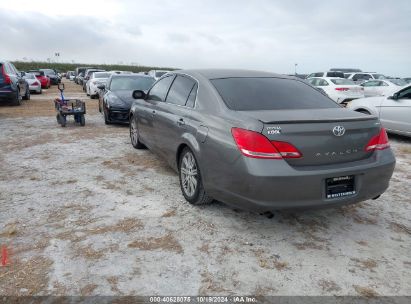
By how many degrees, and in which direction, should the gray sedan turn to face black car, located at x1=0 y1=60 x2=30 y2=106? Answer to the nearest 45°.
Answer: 0° — it already faces it

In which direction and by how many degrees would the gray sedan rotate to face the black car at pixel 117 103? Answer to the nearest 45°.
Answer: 0° — it already faces it

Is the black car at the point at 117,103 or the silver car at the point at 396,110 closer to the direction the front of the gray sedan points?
the black car

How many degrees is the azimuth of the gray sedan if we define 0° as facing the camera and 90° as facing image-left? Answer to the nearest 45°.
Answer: approximately 135°

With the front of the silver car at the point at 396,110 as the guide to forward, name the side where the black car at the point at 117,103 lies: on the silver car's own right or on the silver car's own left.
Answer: on the silver car's own left

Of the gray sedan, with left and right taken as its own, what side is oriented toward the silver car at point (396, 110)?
right
